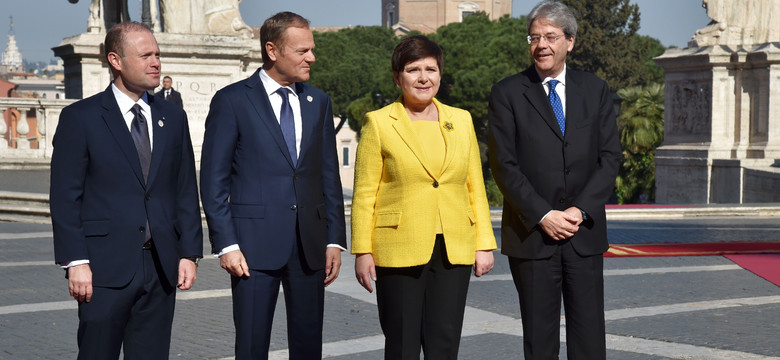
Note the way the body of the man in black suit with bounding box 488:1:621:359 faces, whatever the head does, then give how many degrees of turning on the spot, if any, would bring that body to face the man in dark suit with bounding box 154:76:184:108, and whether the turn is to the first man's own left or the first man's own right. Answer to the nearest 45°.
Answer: approximately 135° to the first man's own right

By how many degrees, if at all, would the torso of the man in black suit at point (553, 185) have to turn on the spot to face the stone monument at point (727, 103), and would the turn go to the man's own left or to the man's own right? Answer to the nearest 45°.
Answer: approximately 180°

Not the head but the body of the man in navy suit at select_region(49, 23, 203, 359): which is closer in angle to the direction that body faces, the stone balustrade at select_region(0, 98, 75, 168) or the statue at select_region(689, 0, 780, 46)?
the statue

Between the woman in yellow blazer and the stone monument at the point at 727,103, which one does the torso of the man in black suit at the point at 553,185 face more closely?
the woman in yellow blazer

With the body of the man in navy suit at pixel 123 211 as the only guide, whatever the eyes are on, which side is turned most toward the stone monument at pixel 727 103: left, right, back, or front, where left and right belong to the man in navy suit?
left

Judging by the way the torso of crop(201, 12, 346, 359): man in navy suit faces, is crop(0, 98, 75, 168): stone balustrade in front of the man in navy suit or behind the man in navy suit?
behind

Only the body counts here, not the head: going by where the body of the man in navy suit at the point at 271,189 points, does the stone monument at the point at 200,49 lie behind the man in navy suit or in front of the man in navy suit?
behind

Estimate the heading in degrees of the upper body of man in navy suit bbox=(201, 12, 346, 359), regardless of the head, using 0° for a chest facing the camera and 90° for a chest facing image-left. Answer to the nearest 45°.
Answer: approximately 315°

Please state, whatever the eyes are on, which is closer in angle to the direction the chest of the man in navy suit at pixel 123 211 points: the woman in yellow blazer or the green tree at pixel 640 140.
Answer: the woman in yellow blazer

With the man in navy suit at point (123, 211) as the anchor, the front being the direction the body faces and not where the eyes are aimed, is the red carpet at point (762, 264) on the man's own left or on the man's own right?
on the man's own left

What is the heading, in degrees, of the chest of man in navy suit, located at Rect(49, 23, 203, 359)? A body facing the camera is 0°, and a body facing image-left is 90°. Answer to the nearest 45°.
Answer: approximately 315°
